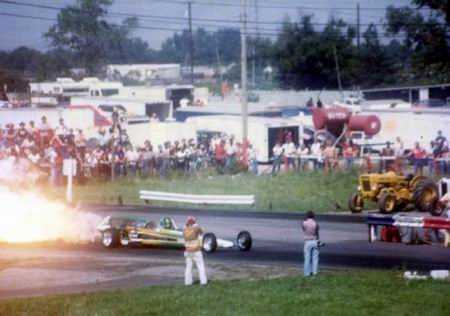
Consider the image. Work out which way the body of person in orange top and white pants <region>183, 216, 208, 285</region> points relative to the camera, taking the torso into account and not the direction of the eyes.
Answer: away from the camera

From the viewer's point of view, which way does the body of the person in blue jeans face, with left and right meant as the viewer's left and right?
facing away from the viewer

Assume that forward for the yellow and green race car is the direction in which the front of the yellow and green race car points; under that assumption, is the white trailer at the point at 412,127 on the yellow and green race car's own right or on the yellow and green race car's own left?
on the yellow and green race car's own left

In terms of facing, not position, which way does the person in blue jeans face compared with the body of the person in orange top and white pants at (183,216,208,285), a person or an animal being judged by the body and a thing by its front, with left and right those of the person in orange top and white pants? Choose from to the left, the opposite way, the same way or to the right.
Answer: the same way

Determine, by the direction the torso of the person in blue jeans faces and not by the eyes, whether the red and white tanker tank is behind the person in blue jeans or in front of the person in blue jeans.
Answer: in front

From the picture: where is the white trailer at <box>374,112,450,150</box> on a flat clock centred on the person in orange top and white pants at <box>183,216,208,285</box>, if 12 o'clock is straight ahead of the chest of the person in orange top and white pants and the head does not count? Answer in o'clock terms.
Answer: The white trailer is roughly at 1 o'clock from the person in orange top and white pants.

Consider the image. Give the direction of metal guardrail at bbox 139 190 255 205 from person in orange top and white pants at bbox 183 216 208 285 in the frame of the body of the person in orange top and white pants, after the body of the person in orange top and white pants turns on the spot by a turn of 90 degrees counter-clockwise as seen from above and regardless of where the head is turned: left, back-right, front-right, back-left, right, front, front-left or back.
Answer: right

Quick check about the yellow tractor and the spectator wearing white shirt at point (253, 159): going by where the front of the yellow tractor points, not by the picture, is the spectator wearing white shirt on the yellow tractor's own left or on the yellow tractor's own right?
on the yellow tractor's own right

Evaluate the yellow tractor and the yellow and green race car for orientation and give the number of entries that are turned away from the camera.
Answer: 0

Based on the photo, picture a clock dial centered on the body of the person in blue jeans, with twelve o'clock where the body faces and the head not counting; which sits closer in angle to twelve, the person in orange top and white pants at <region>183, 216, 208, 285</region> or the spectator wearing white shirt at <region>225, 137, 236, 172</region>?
the spectator wearing white shirt

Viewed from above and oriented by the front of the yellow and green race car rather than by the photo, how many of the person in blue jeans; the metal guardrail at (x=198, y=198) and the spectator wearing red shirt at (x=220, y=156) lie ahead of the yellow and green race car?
1

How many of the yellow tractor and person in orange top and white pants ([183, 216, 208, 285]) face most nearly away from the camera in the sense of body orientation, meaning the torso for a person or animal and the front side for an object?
1

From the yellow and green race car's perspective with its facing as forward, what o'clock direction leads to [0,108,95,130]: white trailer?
The white trailer is roughly at 7 o'clock from the yellow and green race car.

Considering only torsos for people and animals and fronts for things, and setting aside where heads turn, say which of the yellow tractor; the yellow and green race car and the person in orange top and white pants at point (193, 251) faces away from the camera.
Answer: the person in orange top and white pants

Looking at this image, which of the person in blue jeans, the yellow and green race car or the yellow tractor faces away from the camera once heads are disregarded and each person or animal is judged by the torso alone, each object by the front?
the person in blue jeans
